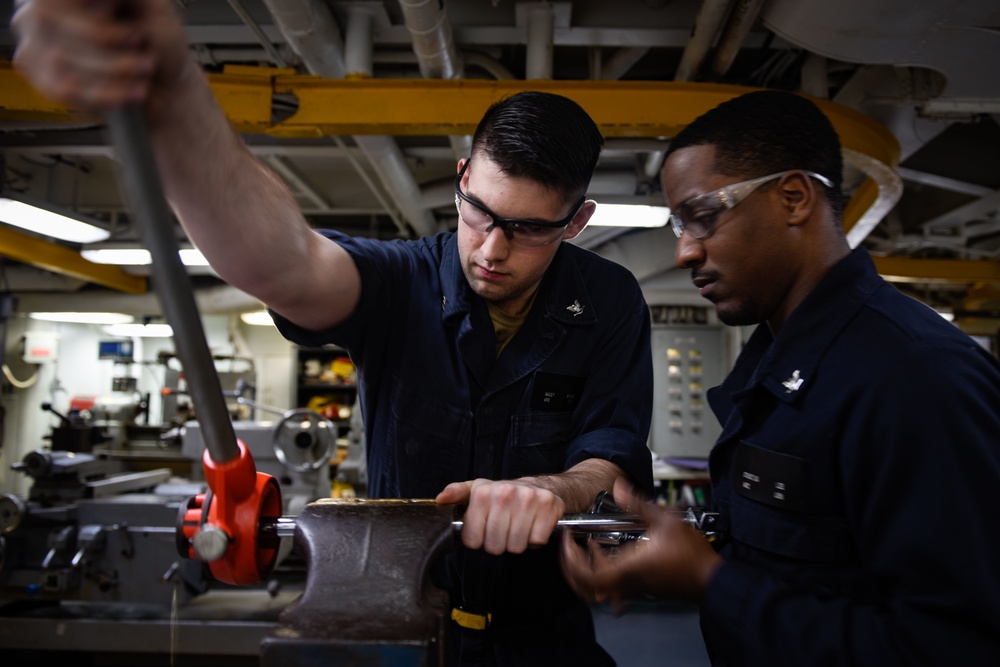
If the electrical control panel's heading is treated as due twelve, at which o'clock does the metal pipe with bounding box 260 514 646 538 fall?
The metal pipe is roughly at 12 o'clock from the electrical control panel.

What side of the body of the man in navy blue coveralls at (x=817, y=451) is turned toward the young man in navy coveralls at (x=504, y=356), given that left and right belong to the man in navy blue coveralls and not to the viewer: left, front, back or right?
front

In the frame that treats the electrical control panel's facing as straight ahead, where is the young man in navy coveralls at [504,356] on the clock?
The young man in navy coveralls is roughly at 12 o'clock from the electrical control panel.

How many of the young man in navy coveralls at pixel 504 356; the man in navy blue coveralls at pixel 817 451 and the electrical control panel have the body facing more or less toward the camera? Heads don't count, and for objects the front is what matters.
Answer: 2

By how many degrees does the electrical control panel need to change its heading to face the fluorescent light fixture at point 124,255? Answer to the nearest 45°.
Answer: approximately 45° to its right

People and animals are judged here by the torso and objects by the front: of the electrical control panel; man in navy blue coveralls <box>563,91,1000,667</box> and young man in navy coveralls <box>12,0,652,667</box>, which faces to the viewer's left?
the man in navy blue coveralls

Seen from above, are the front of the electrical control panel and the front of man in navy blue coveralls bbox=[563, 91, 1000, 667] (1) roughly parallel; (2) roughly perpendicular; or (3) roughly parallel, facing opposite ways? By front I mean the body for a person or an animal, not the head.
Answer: roughly perpendicular

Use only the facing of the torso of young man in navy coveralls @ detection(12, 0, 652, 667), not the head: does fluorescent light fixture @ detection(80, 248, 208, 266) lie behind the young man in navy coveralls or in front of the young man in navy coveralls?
behind

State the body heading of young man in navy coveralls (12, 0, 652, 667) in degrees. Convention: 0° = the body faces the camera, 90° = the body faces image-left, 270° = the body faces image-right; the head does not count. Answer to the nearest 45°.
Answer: approximately 0°

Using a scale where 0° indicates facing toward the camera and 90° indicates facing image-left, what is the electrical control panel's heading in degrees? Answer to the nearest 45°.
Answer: approximately 0°

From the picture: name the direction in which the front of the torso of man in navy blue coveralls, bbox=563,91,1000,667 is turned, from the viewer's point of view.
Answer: to the viewer's left

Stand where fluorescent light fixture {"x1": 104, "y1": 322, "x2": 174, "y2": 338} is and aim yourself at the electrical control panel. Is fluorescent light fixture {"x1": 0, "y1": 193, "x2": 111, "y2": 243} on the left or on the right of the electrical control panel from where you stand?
right

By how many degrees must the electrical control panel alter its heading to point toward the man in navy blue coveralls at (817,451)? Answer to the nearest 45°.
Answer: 0° — it already faces them

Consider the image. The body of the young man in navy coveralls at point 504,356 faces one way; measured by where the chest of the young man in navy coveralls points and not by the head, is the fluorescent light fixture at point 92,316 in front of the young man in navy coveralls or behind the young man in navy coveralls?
behind
